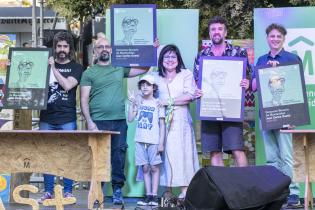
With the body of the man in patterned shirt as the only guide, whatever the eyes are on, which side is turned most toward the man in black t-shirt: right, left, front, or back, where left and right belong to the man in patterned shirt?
right

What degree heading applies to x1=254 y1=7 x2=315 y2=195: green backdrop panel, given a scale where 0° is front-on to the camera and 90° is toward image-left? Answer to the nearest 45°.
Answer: approximately 0°

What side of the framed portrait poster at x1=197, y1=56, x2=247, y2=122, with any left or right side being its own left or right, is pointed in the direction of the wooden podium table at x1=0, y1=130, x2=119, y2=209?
right

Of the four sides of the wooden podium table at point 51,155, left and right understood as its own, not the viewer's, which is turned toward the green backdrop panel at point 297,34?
left

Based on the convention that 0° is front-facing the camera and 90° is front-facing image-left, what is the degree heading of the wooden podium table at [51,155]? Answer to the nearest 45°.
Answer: approximately 0°

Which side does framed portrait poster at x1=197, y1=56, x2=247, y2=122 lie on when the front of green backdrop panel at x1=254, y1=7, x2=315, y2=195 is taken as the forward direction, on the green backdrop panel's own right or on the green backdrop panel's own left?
on the green backdrop panel's own right

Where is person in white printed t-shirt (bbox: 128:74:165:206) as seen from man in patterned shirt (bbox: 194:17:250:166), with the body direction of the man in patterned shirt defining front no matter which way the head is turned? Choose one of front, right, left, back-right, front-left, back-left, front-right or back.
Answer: right
